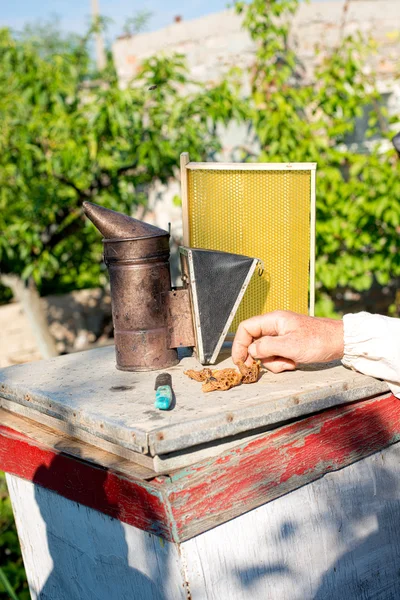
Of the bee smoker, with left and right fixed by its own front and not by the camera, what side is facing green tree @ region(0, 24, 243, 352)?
right

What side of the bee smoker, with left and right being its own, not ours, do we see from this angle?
left

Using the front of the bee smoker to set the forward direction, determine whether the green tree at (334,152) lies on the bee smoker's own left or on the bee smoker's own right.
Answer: on the bee smoker's own right

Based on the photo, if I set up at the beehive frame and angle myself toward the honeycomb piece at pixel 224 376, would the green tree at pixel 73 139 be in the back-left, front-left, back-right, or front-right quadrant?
back-right
